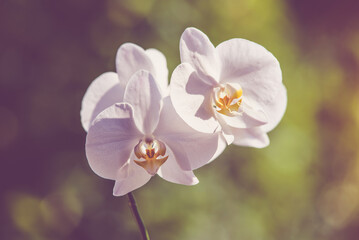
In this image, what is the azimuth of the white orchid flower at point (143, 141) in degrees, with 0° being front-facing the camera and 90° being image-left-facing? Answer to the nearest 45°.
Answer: approximately 0°
